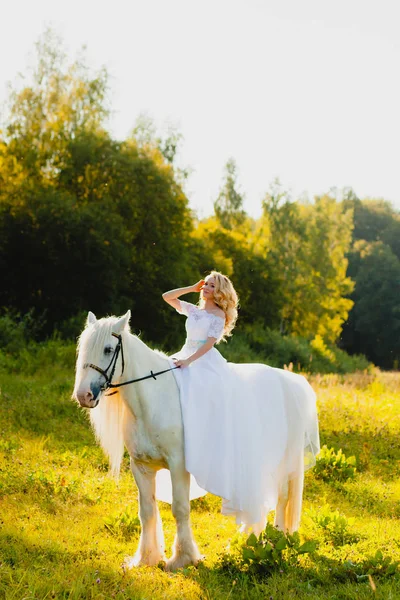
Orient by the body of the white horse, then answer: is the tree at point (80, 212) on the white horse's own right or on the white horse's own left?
on the white horse's own right

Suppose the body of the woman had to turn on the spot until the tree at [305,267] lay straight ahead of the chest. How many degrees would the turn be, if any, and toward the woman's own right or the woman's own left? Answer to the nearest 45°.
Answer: approximately 135° to the woman's own right

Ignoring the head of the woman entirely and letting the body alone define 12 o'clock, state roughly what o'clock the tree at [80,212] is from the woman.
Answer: The tree is roughly at 4 o'clock from the woman.

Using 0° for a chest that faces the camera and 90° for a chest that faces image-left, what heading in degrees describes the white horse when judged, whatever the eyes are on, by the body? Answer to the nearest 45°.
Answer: approximately 45°

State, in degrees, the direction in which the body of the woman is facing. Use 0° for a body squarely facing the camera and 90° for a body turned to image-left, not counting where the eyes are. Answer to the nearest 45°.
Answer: approximately 45°

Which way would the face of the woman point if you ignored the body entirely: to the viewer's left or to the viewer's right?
to the viewer's left

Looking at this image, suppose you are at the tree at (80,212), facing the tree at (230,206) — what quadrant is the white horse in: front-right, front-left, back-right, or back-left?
back-right

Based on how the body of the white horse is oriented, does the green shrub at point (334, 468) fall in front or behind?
behind
